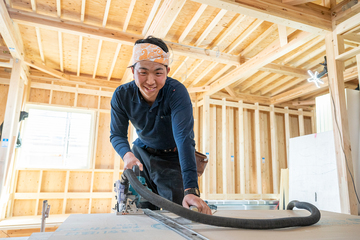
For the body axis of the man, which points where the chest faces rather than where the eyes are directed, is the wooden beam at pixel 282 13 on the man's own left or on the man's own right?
on the man's own left

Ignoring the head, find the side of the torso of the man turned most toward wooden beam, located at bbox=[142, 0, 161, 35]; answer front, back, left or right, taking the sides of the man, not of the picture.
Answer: back

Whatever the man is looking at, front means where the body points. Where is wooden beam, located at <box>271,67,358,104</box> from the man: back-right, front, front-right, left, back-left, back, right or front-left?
back-left

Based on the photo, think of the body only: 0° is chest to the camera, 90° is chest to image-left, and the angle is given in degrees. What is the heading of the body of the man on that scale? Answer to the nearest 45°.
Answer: approximately 0°

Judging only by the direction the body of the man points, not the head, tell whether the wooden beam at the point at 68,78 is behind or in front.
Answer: behind

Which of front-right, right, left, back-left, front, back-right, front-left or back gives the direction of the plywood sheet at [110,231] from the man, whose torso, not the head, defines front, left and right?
front

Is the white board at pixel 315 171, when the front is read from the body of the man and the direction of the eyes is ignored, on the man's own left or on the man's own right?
on the man's own left

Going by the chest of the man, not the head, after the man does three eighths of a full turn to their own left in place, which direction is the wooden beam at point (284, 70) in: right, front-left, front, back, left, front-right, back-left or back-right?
front

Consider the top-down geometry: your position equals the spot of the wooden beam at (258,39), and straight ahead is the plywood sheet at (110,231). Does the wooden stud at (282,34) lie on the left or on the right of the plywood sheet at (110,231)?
left

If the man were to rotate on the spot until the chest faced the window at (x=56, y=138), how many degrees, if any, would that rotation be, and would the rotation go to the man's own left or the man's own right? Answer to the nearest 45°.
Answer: approximately 135° to the man's own right

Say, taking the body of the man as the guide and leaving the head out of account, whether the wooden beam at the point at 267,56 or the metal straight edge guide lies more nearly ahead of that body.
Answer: the metal straight edge guide
